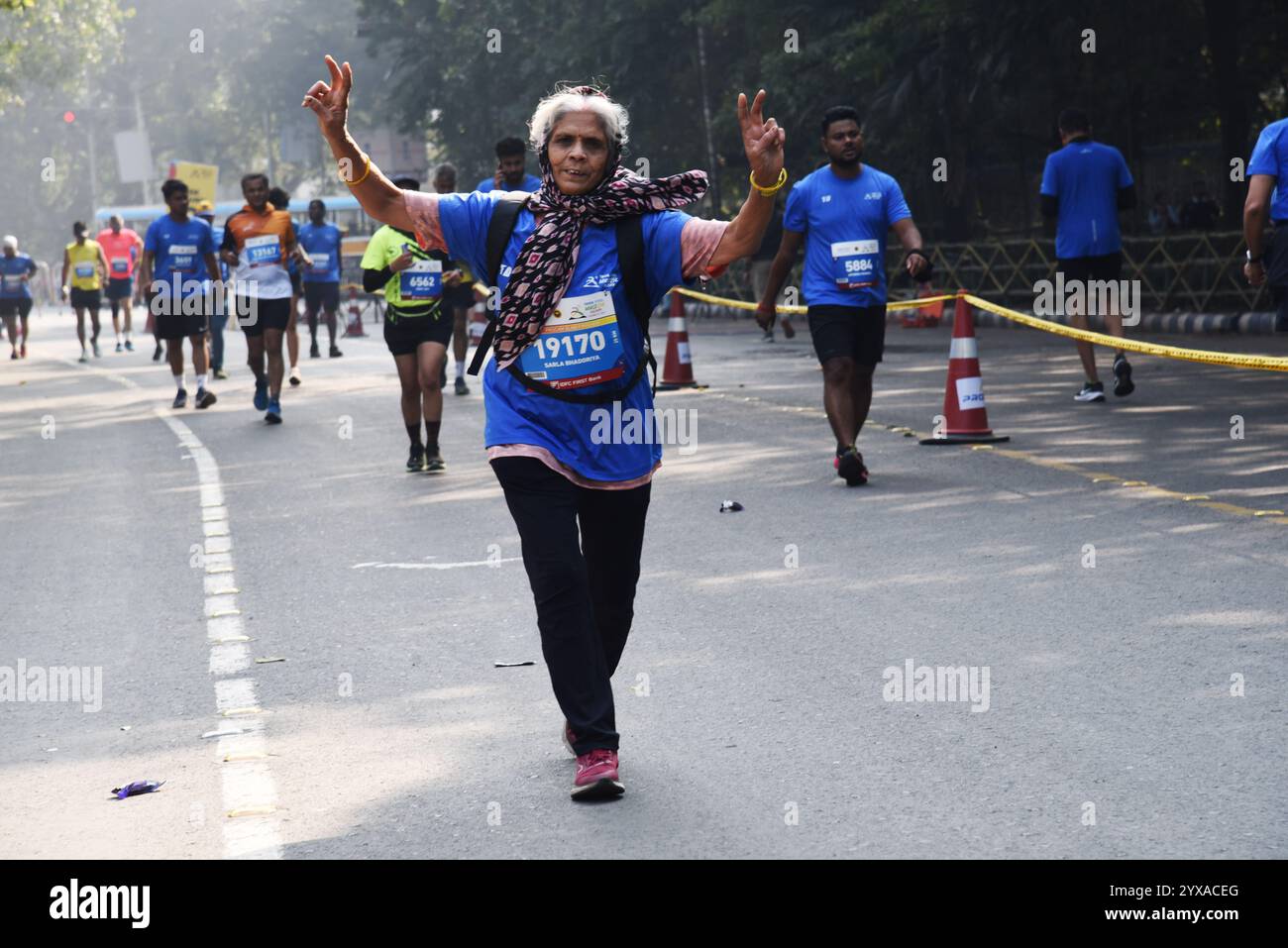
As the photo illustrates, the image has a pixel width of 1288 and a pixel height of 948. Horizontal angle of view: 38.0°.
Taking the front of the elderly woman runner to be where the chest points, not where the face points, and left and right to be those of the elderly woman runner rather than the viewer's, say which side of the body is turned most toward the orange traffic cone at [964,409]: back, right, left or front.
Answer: back

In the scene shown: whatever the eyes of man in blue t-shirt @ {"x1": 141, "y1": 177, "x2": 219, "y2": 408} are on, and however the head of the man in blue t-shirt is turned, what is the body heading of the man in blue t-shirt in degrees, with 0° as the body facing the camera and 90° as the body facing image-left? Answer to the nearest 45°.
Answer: approximately 0°
